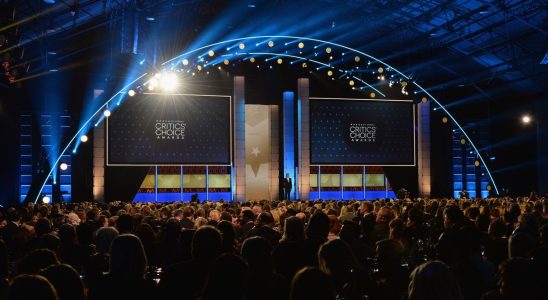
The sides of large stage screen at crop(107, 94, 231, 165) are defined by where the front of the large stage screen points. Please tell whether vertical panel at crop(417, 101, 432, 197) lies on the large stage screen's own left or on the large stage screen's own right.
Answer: on the large stage screen's own left

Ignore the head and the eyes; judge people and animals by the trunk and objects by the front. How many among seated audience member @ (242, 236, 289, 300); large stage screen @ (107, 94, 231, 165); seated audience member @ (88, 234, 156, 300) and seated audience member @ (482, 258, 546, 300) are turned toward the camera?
1

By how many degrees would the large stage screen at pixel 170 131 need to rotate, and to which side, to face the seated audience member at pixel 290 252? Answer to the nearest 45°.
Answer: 0° — it already faces them

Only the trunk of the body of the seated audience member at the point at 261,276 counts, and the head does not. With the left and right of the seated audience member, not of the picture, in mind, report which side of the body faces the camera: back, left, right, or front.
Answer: back

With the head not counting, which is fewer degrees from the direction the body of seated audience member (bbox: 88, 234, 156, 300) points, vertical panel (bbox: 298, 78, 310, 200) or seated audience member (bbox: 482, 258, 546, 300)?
the vertical panel

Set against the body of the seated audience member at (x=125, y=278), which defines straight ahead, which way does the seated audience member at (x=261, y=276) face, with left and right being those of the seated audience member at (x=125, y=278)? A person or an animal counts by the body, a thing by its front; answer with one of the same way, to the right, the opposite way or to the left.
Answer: the same way

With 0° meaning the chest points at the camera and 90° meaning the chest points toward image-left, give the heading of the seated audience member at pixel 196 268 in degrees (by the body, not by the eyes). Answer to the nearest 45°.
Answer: approximately 225°

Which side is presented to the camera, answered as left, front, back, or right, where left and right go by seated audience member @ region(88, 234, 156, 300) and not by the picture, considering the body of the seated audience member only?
back

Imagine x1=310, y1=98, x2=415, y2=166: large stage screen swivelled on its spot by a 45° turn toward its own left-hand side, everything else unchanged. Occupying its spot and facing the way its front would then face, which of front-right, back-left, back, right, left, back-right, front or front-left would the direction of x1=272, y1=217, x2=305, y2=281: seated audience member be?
front-right

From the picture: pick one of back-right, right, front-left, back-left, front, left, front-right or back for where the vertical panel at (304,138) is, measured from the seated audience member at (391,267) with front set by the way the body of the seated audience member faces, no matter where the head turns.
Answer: front

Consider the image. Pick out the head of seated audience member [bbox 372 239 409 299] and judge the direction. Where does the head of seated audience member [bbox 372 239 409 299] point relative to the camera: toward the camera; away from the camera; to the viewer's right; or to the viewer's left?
away from the camera

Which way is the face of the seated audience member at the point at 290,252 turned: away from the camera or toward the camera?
away from the camera

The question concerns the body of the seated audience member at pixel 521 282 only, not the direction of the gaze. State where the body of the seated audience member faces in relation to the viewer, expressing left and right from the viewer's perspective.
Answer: facing away from the viewer

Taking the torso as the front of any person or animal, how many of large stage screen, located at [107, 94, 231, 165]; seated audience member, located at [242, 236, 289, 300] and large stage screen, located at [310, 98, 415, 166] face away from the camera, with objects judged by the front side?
1

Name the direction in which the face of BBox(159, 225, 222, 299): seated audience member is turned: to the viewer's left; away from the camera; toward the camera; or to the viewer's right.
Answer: away from the camera

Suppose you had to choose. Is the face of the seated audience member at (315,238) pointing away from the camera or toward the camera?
away from the camera

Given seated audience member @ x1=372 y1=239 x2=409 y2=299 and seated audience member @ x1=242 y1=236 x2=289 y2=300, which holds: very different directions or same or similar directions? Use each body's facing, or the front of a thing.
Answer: same or similar directions

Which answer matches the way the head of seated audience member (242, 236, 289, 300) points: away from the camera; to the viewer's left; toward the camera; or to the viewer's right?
away from the camera

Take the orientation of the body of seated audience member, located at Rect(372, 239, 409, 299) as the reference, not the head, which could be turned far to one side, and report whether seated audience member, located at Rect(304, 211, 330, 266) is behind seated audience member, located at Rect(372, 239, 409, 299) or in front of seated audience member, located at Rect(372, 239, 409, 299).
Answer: in front

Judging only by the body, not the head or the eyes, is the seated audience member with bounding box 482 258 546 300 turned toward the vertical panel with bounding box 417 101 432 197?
yes

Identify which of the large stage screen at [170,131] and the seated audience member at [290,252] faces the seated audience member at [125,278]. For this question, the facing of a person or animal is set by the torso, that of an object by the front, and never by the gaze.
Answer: the large stage screen

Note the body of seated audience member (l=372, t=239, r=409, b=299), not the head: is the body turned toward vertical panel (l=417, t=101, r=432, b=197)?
yes
